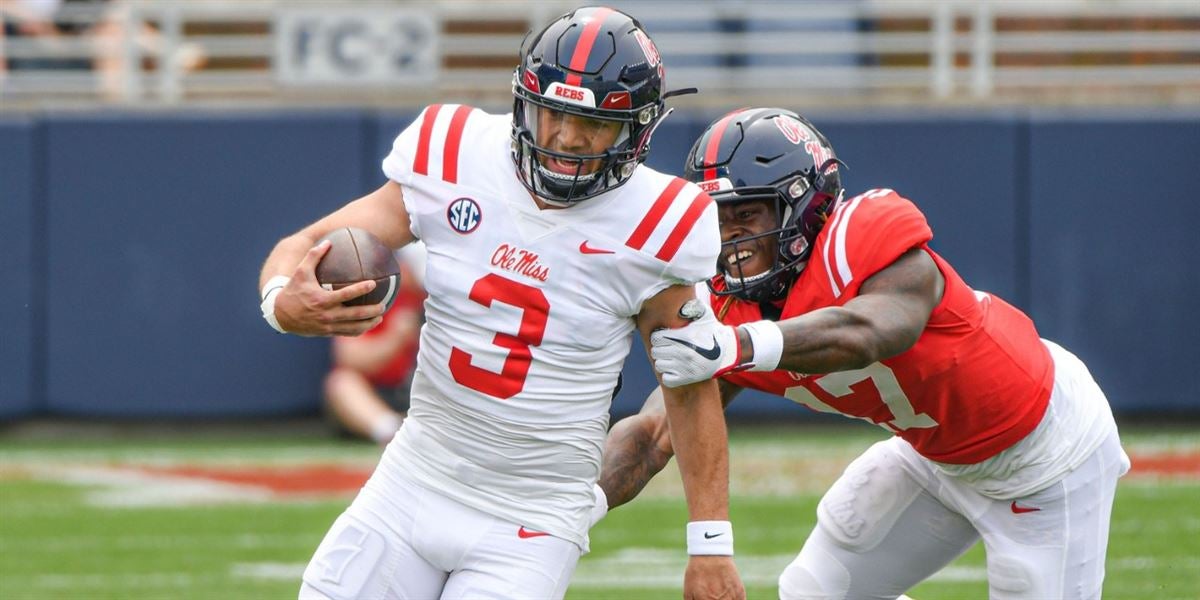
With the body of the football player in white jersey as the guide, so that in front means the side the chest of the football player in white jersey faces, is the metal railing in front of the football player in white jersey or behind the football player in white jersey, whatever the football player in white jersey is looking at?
behind

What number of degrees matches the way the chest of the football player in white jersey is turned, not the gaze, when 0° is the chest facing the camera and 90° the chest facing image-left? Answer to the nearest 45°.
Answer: approximately 0°

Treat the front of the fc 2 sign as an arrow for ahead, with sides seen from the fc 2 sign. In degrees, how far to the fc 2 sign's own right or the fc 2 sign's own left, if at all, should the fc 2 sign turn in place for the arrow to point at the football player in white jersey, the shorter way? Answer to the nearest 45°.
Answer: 0° — it already faces them

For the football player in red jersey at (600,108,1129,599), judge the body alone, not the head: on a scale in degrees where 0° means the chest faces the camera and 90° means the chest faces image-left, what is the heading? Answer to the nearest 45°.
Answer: approximately 45°

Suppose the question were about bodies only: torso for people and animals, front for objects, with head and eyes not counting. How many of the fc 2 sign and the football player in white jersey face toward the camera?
2

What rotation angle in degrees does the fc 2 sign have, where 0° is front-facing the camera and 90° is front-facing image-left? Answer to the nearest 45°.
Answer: approximately 0°

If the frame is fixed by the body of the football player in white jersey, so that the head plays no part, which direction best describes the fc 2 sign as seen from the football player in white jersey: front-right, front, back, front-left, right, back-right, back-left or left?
back
